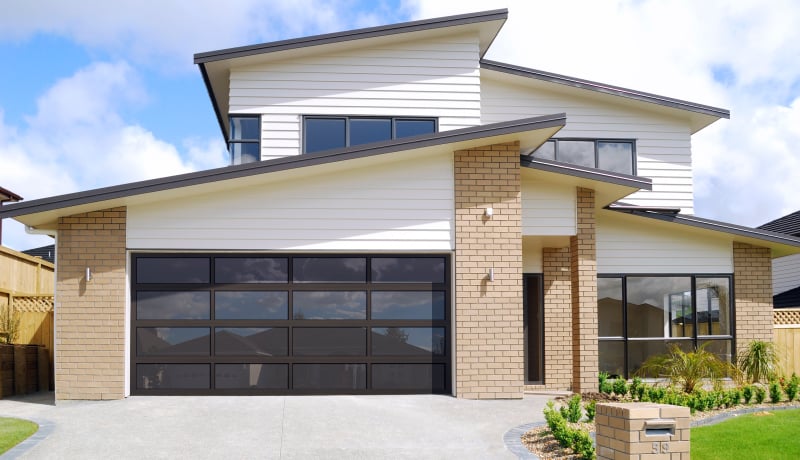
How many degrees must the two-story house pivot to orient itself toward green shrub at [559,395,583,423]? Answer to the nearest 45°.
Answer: approximately 45° to its left

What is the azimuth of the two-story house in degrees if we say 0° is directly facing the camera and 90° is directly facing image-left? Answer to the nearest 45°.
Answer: approximately 0°

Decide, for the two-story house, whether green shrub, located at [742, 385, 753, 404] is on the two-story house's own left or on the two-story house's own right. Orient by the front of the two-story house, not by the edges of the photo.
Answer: on the two-story house's own left

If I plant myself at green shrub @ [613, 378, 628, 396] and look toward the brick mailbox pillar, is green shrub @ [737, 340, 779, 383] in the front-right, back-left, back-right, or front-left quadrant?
back-left

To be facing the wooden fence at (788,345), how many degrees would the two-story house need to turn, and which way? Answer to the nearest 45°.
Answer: approximately 135° to its left

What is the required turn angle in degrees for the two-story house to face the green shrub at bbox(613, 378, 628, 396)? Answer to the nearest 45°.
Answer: approximately 90° to its left

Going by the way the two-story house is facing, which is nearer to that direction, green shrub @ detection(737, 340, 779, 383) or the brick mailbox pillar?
the brick mailbox pillar

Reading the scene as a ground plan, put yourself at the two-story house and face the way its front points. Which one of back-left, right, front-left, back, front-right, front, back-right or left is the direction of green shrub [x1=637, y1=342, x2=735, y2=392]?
left

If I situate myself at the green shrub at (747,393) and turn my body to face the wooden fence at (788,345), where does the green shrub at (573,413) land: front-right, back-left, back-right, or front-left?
back-left

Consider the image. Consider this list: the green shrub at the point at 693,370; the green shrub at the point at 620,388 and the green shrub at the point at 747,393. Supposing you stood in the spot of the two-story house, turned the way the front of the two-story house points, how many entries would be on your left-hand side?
3
